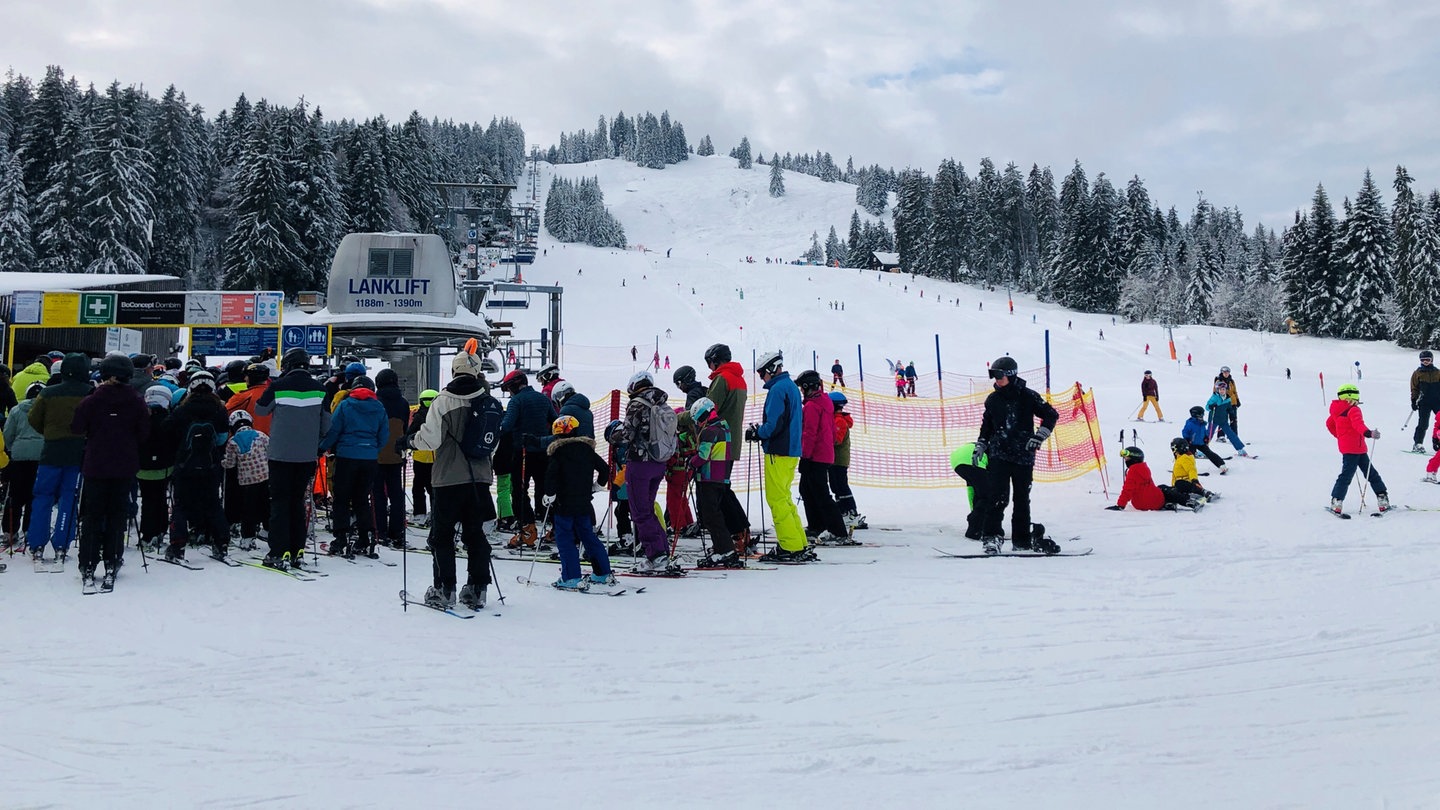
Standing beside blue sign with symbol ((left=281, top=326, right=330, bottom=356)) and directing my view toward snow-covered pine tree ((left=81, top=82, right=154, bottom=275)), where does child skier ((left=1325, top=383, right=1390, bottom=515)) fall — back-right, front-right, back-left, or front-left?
back-right

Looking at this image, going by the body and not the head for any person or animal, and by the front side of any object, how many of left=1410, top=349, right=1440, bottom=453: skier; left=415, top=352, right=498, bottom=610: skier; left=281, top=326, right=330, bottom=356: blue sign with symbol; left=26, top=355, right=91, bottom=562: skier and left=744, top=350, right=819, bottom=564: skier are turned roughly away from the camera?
2

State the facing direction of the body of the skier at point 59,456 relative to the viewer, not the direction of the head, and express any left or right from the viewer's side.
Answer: facing away from the viewer

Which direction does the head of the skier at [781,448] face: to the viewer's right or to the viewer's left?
to the viewer's left

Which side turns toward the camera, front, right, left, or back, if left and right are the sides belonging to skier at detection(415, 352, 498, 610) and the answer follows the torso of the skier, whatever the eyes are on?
back

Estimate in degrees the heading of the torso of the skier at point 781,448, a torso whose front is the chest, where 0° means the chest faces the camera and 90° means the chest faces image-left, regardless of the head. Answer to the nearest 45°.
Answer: approximately 90°

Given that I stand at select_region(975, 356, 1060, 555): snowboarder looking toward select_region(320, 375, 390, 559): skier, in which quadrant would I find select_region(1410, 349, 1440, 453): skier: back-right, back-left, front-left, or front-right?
back-right

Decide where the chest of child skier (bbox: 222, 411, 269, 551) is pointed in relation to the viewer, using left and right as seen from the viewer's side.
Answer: facing away from the viewer and to the left of the viewer

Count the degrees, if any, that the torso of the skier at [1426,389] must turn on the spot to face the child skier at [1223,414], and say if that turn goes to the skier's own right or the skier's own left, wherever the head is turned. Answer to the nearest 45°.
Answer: approximately 90° to the skier's own right

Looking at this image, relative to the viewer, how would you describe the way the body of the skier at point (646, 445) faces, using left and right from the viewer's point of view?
facing away from the viewer and to the left of the viewer

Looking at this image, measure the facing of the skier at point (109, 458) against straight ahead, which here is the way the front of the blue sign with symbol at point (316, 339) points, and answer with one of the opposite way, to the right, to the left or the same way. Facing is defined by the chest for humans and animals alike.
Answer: the opposite way

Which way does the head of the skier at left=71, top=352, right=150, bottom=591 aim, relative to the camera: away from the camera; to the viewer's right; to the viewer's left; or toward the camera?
away from the camera

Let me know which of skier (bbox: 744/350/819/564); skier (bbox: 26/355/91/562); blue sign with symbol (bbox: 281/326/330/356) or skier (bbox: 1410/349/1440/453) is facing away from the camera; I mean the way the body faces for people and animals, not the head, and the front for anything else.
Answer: skier (bbox: 26/355/91/562)

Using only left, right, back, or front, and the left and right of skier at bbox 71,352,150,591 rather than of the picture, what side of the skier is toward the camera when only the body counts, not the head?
back

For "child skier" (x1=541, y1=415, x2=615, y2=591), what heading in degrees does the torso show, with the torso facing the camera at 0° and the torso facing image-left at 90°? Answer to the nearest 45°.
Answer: approximately 135°
